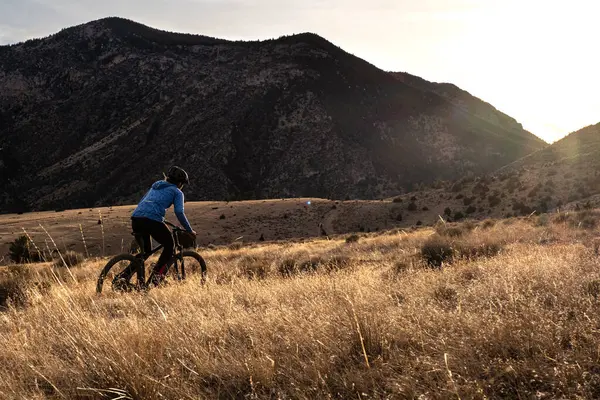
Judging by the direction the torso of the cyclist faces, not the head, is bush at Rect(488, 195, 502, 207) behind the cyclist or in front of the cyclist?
in front

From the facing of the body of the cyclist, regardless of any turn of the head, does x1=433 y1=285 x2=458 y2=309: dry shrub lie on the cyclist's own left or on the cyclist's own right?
on the cyclist's own right

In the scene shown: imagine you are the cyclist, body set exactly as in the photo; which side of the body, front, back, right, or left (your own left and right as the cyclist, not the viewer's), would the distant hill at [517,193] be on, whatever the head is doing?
front

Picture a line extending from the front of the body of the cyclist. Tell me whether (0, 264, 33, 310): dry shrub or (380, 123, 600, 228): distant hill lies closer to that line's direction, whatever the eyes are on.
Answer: the distant hill

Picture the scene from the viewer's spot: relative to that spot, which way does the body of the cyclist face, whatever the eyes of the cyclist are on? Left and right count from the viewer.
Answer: facing away from the viewer and to the right of the viewer

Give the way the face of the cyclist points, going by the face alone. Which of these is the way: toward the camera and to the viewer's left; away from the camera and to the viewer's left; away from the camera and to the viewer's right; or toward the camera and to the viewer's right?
away from the camera and to the viewer's right
